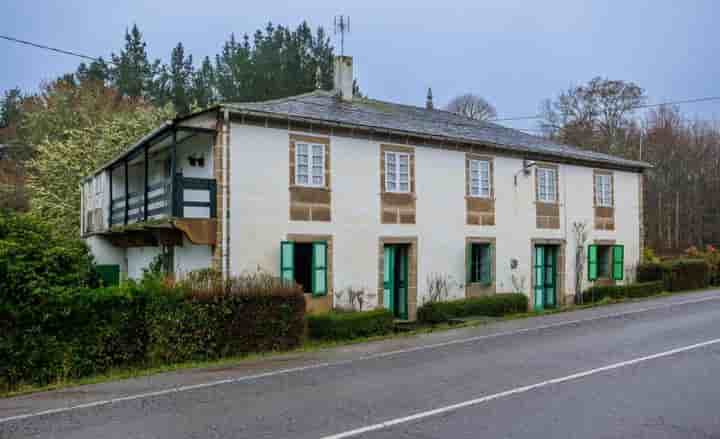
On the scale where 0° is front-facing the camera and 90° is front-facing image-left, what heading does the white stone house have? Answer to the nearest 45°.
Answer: approximately 315°

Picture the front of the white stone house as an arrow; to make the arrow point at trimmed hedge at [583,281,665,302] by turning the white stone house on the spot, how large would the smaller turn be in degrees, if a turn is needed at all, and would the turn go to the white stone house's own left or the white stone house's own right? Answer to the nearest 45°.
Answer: approximately 90° to the white stone house's own left

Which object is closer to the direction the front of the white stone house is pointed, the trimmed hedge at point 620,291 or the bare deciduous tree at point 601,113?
the trimmed hedge

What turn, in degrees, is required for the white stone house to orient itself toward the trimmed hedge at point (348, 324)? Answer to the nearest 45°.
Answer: approximately 45° to its right
